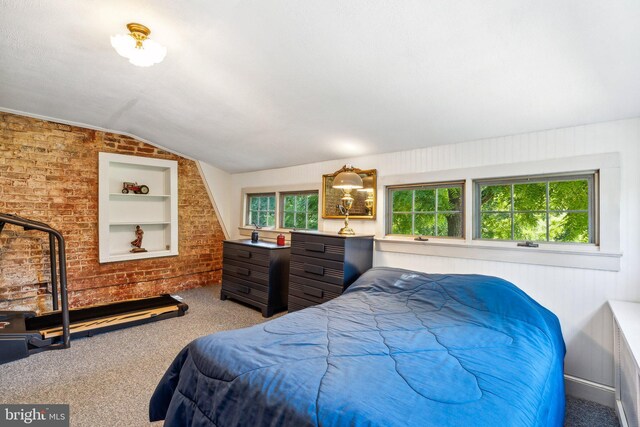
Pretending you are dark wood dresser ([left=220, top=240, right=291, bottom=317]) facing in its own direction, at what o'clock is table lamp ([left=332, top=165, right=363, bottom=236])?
The table lamp is roughly at 9 o'clock from the dark wood dresser.

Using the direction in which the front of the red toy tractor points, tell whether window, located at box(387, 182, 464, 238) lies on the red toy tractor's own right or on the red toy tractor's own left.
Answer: on the red toy tractor's own left

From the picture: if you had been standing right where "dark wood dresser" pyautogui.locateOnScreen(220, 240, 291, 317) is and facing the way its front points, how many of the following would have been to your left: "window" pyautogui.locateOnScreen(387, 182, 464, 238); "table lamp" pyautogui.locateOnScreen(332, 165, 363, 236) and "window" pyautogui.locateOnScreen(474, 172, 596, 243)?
3

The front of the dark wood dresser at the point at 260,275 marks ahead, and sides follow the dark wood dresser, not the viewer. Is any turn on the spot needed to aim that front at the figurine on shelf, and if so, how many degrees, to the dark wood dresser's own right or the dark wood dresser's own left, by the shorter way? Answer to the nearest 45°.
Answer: approximately 90° to the dark wood dresser's own right

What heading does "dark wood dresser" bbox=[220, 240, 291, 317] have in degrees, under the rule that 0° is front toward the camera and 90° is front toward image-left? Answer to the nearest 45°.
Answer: approximately 45°

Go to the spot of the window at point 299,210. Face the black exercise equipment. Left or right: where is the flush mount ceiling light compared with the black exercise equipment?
left

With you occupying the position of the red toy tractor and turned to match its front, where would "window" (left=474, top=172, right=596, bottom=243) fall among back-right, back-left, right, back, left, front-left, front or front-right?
back-left

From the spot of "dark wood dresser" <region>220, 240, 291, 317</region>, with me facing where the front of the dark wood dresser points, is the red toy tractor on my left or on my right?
on my right
